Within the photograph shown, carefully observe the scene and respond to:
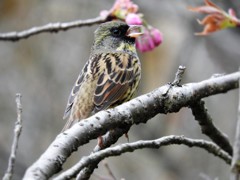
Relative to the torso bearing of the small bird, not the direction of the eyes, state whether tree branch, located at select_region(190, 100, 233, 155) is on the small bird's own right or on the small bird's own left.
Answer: on the small bird's own right

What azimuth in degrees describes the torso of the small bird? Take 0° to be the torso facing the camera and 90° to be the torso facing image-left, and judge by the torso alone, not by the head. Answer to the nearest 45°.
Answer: approximately 225°

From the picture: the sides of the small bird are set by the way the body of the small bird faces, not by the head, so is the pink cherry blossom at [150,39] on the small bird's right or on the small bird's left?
on the small bird's right
